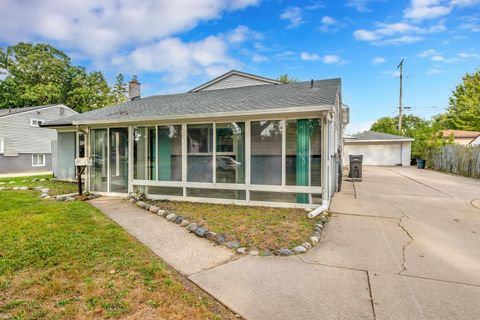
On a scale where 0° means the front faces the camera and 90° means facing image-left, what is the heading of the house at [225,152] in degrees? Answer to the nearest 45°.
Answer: approximately 45°

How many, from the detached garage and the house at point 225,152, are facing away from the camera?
0

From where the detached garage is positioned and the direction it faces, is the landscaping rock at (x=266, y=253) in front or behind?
in front

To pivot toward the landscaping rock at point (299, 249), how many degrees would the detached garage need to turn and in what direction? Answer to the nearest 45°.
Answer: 0° — it already faces it

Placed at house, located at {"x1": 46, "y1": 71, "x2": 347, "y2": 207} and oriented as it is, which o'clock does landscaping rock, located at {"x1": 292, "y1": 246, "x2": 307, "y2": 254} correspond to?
The landscaping rock is roughly at 10 o'clock from the house.

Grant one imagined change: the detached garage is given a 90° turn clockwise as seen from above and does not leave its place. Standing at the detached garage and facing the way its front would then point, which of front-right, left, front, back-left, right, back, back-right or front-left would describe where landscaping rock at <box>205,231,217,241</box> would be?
left

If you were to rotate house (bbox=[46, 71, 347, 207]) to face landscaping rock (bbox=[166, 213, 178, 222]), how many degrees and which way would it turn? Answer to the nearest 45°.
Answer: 0° — it already faces it

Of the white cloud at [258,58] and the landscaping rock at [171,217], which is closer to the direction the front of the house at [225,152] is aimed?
the landscaping rock

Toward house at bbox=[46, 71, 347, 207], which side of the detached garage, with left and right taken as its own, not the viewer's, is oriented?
front

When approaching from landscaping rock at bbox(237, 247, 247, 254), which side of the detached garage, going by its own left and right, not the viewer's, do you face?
front

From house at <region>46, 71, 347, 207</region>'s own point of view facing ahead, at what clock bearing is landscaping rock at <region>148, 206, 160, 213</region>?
The landscaping rock is roughly at 1 o'clock from the house.

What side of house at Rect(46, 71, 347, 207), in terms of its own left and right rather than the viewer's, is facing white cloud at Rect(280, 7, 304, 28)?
back
